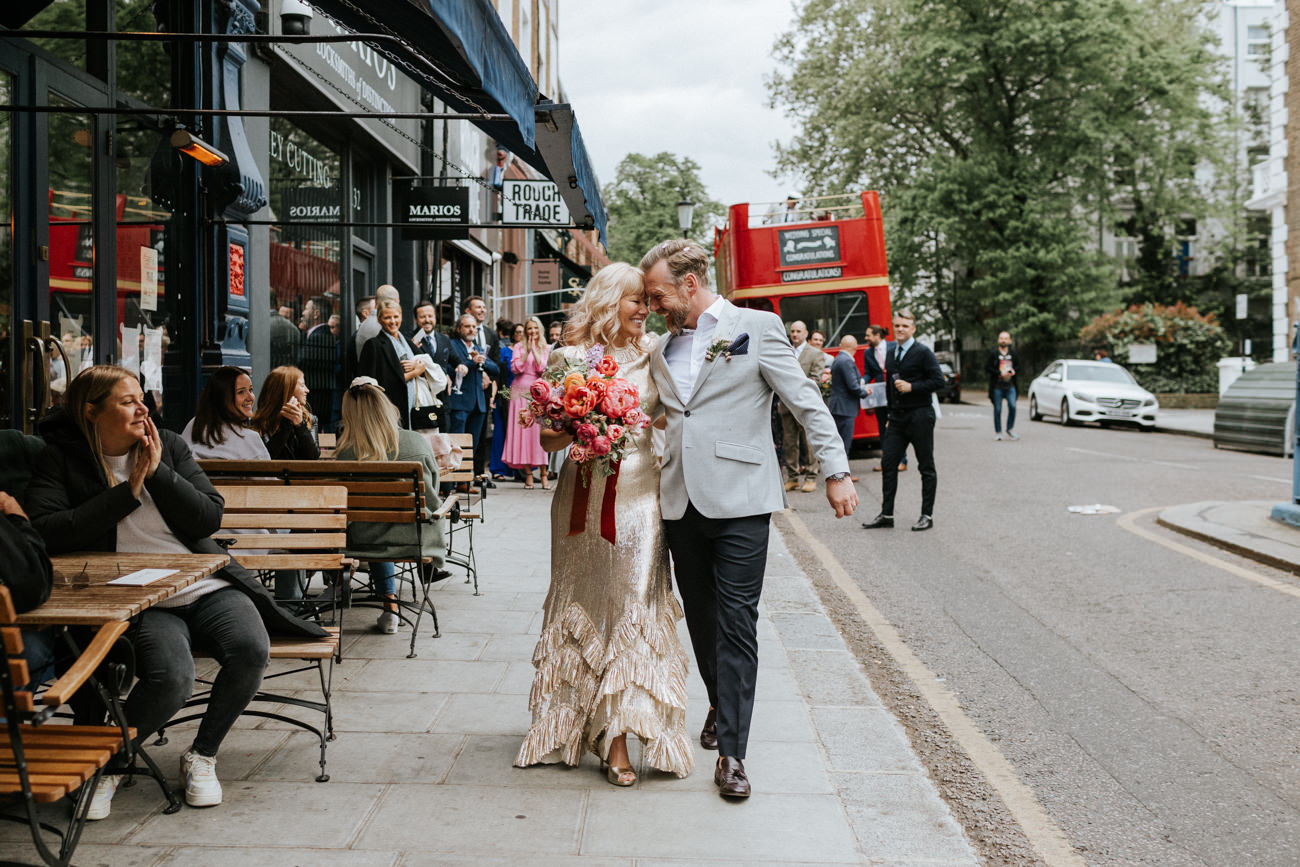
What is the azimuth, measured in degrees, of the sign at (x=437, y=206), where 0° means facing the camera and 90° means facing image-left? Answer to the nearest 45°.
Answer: approximately 0°

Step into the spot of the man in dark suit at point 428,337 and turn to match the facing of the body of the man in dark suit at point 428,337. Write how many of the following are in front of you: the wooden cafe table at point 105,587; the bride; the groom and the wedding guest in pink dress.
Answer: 3

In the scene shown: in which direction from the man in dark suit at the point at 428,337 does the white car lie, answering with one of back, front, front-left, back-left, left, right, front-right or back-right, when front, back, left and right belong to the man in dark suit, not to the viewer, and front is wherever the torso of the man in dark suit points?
back-left

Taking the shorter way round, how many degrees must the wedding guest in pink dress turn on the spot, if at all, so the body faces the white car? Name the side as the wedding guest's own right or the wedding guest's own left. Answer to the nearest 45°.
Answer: approximately 135° to the wedding guest's own left

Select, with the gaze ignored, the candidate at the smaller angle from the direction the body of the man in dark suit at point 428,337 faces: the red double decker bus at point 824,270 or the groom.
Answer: the groom

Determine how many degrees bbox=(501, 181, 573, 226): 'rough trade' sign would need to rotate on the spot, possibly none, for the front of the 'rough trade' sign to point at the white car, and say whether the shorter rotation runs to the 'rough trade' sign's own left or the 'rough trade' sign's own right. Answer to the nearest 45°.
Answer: approximately 135° to the 'rough trade' sign's own left

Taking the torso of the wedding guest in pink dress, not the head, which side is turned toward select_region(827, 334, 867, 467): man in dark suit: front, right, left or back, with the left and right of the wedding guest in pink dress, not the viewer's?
left

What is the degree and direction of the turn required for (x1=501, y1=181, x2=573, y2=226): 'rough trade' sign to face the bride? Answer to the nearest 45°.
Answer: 0° — it already faces them

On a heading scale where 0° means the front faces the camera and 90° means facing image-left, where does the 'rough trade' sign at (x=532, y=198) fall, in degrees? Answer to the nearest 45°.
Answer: approximately 0°
